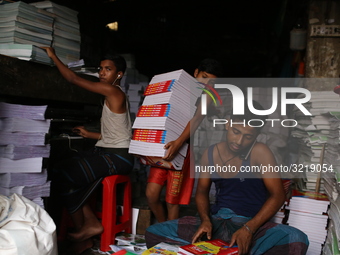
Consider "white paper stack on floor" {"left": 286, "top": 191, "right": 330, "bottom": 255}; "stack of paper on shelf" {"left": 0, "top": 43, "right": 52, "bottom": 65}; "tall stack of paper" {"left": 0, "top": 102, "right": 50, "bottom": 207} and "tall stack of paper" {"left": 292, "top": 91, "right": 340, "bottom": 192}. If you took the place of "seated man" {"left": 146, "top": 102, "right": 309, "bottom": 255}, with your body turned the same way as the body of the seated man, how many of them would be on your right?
2

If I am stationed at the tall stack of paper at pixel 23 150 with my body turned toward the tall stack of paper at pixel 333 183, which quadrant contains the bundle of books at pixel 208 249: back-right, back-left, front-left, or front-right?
front-right

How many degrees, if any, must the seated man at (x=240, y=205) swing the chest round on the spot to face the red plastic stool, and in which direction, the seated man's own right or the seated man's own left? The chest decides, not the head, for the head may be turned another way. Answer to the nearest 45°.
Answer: approximately 90° to the seated man's own right

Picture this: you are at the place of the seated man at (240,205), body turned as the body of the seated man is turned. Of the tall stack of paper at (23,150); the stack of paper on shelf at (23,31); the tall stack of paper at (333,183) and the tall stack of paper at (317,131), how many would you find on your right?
2

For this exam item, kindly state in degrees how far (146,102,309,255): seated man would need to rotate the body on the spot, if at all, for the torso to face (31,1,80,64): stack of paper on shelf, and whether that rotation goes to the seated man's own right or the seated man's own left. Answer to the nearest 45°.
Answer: approximately 90° to the seated man's own right

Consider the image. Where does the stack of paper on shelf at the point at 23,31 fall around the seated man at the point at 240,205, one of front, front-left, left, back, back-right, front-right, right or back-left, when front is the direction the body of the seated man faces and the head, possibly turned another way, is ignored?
right

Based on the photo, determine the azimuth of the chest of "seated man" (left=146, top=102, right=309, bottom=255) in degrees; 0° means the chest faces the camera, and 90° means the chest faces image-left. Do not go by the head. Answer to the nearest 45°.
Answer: approximately 0°

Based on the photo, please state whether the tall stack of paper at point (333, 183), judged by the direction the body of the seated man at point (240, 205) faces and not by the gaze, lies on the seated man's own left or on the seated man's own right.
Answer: on the seated man's own left

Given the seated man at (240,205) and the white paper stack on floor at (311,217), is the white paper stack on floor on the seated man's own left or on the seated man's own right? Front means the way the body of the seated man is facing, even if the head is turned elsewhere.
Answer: on the seated man's own left

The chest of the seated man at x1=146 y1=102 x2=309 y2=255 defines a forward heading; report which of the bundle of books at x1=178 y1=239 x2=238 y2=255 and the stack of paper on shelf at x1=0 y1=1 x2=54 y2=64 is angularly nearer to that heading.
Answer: the bundle of books

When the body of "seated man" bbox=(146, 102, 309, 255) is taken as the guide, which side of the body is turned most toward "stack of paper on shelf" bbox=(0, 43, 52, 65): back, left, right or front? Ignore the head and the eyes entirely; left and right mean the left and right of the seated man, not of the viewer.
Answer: right

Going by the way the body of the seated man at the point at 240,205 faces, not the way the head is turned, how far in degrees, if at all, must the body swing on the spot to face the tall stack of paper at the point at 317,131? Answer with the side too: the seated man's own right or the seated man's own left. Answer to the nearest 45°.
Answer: approximately 135° to the seated man's own left
